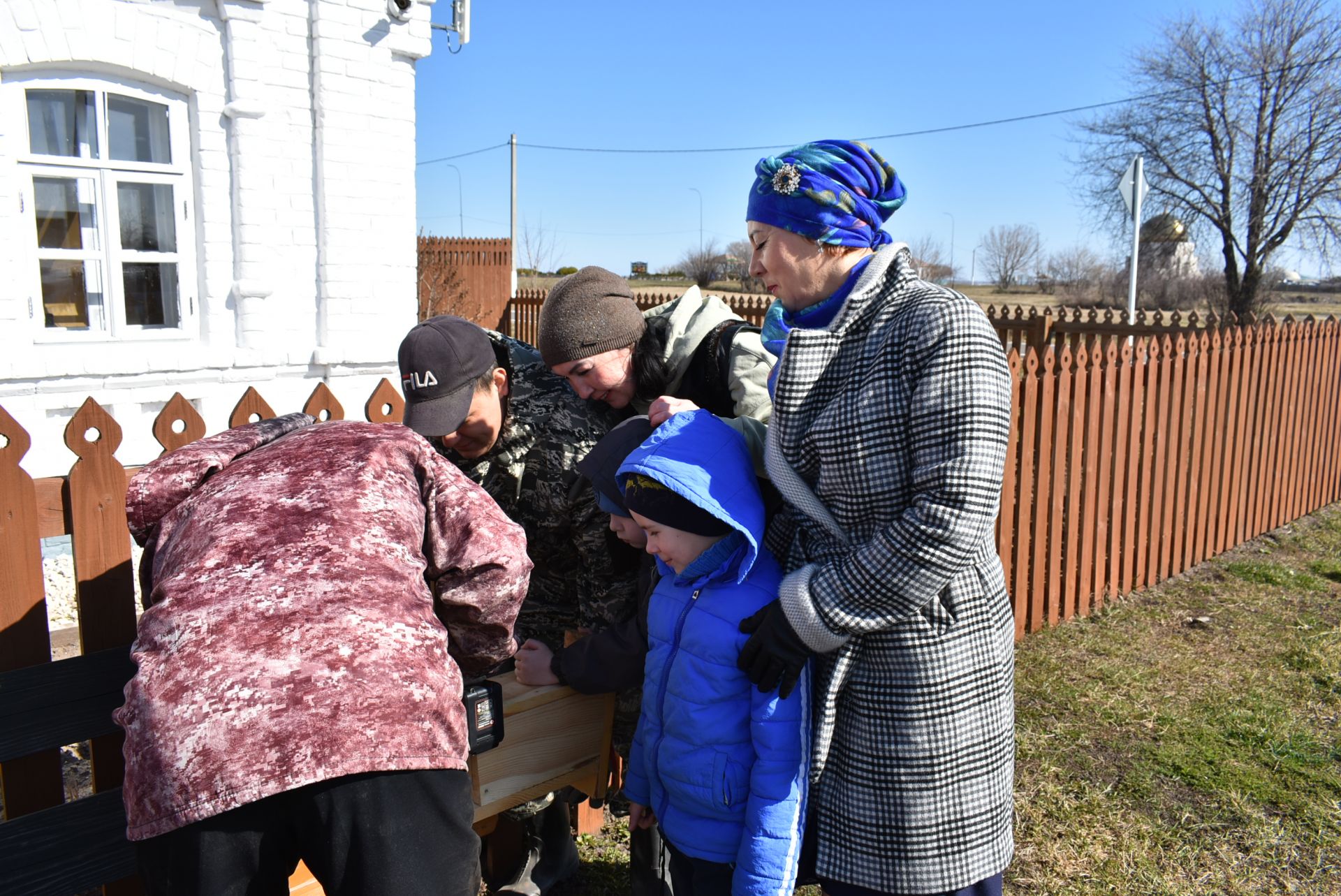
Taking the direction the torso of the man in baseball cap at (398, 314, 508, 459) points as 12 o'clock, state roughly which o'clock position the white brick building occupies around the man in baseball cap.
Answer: The white brick building is roughly at 4 o'clock from the man in baseball cap.

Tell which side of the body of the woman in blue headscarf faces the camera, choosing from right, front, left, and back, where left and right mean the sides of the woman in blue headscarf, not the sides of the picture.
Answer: left

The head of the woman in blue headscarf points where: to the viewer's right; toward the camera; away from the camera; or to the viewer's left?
to the viewer's left

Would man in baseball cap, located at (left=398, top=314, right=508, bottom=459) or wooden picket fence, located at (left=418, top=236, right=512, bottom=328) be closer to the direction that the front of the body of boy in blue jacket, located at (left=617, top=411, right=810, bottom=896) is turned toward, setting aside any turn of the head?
the man in baseball cap

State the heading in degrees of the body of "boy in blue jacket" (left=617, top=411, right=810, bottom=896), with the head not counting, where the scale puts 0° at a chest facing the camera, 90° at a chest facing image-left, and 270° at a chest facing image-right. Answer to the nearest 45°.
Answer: approximately 45°

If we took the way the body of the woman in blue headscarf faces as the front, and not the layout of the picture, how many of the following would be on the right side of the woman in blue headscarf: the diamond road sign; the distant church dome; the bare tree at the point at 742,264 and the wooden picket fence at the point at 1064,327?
4

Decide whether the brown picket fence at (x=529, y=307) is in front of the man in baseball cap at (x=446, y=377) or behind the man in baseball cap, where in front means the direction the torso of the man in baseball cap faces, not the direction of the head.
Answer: behind

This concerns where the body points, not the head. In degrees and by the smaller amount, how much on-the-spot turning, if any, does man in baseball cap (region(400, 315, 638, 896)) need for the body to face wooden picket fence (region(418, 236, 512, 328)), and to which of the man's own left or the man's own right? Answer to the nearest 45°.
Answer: approximately 135° to the man's own right

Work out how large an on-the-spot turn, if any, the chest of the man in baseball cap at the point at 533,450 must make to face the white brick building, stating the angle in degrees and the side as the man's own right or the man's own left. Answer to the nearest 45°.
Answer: approximately 90° to the man's own right

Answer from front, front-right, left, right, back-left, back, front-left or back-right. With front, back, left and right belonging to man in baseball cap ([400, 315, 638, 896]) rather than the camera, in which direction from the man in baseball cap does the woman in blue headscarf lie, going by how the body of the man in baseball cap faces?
left

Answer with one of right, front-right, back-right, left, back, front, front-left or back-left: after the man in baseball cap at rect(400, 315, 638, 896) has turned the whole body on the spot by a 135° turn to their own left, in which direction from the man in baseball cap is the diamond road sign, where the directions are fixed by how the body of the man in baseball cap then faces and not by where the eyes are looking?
front-left

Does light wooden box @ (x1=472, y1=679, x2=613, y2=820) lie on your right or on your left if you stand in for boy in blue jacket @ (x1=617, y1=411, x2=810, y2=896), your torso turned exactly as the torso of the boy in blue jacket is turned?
on your right

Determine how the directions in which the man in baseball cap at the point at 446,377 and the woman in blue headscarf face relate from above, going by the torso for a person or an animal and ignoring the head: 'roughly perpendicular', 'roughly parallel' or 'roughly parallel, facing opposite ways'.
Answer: roughly perpendicular
